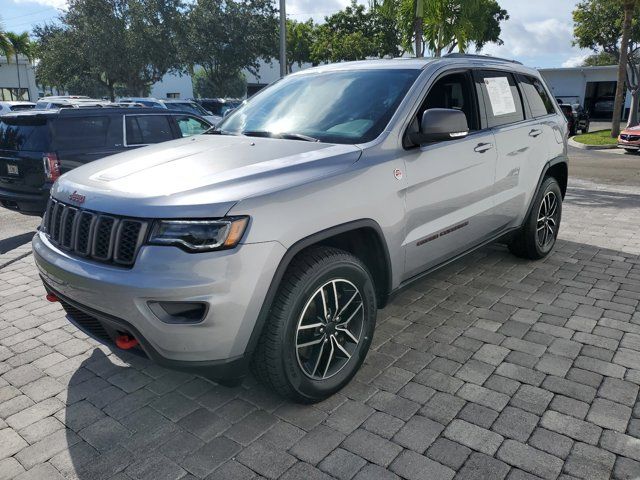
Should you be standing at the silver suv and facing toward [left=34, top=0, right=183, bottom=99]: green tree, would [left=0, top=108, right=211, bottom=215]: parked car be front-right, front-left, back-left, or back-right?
front-left

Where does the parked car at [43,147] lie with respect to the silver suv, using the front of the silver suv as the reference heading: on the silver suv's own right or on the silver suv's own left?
on the silver suv's own right

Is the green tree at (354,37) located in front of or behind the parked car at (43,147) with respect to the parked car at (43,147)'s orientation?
in front

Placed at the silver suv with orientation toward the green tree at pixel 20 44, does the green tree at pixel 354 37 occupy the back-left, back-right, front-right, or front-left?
front-right

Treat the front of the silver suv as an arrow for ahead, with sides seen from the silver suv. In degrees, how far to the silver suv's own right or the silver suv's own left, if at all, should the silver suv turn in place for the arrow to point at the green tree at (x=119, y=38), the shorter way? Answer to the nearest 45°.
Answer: approximately 135° to the silver suv's own right

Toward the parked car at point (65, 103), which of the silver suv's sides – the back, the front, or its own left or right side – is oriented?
right

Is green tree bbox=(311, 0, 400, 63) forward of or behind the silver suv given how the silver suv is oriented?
behind

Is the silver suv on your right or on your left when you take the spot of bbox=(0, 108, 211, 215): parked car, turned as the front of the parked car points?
on your right

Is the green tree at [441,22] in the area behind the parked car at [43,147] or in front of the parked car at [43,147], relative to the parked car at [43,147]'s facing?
in front

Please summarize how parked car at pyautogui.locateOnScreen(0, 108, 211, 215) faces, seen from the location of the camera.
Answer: facing away from the viewer and to the right of the viewer

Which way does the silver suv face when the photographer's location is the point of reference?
facing the viewer and to the left of the viewer

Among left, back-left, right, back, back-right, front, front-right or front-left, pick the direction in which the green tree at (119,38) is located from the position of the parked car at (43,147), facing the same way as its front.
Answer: front-left

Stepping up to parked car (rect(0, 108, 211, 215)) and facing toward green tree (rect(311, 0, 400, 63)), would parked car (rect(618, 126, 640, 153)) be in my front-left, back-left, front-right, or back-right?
front-right
